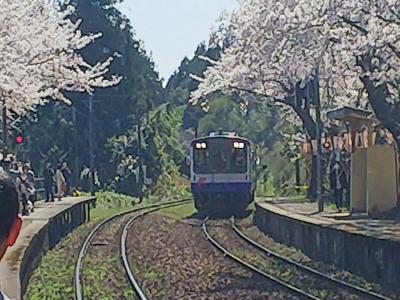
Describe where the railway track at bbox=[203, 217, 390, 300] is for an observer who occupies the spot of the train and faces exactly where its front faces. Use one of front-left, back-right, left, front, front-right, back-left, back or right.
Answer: front

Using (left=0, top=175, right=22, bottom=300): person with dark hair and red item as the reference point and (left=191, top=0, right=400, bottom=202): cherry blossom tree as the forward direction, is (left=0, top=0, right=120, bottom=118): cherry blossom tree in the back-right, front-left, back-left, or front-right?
front-left

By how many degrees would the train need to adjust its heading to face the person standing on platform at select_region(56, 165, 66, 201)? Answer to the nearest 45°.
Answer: approximately 90° to its right

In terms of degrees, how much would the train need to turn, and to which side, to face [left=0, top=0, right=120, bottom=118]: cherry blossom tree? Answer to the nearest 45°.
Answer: approximately 45° to its right

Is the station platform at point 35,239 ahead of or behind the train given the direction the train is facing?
ahead

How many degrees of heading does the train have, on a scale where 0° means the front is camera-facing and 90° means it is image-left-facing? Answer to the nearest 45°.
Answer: approximately 0°

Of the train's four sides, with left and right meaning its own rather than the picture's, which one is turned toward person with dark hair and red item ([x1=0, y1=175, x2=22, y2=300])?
front

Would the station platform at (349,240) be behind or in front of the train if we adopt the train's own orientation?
in front
